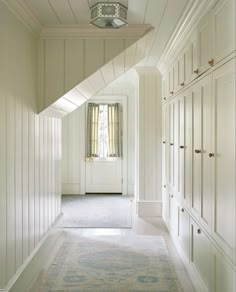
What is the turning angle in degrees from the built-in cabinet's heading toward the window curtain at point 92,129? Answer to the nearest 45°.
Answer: approximately 45° to its right

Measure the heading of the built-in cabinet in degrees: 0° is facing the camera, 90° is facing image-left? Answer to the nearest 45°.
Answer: approximately 90°

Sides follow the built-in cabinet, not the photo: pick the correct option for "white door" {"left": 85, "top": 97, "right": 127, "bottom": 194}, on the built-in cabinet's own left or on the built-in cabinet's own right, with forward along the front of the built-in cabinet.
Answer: on the built-in cabinet's own right
